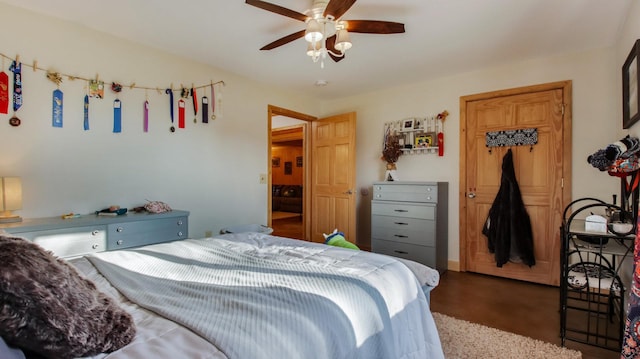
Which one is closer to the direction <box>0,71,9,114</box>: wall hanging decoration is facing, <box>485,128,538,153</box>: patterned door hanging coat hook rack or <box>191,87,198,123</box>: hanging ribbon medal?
the patterned door hanging coat hook rack

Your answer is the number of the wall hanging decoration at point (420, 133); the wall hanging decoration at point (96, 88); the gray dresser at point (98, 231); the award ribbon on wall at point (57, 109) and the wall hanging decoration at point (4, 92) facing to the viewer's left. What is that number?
0

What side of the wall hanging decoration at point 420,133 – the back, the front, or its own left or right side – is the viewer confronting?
front

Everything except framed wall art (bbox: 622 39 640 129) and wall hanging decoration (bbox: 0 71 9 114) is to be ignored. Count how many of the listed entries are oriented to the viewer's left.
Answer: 1

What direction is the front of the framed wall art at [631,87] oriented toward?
to the viewer's left

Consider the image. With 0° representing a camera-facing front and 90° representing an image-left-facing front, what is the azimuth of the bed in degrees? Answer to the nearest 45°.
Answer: approximately 225°

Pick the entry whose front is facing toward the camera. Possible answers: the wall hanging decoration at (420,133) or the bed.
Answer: the wall hanging decoration

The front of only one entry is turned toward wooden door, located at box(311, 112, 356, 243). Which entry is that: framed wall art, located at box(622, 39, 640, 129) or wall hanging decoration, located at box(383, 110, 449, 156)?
the framed wall art

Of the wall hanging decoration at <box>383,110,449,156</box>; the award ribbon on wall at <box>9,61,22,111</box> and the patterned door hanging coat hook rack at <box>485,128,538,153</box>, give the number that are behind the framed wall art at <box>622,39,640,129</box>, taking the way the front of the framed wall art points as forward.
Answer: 0

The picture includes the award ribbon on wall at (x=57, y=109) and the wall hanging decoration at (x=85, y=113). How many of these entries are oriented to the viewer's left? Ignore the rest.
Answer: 0

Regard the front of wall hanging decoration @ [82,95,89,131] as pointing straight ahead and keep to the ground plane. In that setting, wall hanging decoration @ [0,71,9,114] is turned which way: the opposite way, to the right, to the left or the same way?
the same way

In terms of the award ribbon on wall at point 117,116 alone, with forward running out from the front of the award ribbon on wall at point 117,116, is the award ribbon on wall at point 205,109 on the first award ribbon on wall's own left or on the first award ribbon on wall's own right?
on the first award ribbon on wall's own left

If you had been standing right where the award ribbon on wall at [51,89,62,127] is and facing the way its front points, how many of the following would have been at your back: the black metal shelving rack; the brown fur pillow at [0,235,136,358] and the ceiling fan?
0

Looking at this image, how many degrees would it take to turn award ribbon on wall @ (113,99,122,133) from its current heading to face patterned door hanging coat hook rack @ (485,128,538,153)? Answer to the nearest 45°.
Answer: approximately 45° to its left

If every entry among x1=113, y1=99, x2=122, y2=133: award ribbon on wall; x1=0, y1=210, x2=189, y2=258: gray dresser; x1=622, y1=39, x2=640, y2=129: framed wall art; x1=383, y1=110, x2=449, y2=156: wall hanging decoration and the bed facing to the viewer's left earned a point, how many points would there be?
1

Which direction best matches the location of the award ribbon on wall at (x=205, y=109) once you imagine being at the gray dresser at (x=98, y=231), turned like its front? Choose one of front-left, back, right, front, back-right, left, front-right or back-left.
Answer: left
